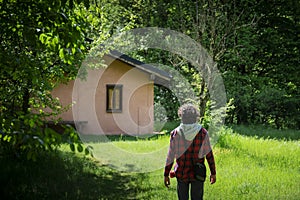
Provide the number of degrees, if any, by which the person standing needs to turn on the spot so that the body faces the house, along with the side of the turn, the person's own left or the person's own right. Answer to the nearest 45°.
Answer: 0° — they already face it

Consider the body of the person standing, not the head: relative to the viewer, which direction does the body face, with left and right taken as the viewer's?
facing away from the viewer
